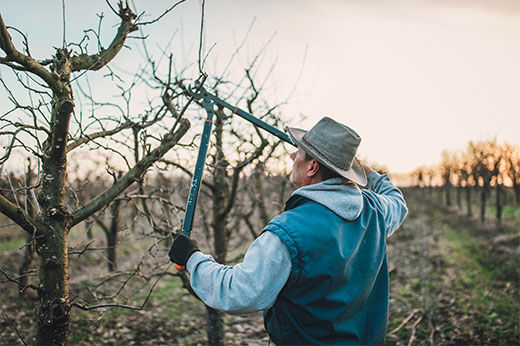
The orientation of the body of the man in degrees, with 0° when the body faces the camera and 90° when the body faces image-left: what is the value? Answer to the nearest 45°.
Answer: approximately 135°

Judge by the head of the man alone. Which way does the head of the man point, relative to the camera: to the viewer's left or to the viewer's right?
to the viewer's left
